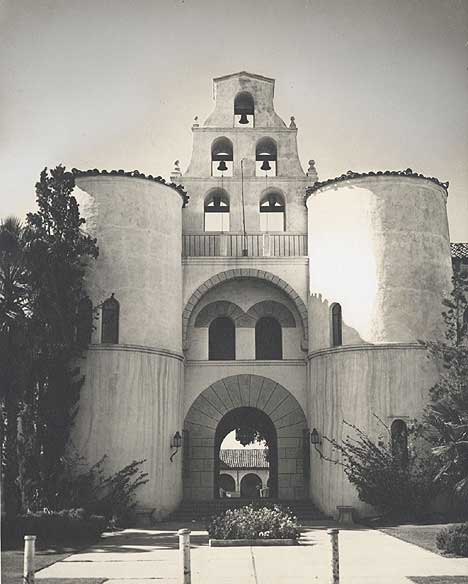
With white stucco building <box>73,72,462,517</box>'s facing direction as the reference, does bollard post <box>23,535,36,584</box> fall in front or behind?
in front

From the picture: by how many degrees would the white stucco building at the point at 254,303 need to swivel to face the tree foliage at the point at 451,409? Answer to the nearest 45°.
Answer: approximately 45° to its left

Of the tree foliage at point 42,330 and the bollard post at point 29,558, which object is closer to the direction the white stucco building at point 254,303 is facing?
the bollard post

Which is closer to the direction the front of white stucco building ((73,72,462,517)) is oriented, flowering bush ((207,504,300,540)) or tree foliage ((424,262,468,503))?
the flowering bush

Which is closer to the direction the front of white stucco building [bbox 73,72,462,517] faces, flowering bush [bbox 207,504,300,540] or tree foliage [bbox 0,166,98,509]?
the flowering bush

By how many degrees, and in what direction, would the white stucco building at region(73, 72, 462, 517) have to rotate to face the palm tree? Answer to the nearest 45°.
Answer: approximately 45° to its right

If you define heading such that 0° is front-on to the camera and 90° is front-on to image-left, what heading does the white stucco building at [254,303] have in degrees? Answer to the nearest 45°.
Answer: approximately 0°

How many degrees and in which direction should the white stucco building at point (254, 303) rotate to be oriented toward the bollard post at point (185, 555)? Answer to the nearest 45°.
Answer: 0° — it already faces it

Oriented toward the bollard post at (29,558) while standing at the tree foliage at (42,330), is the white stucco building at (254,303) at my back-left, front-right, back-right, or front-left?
back-left

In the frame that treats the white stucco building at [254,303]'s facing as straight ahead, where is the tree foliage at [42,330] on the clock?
The tree foliage is roughly at 2 o'clock from the white stucco building.

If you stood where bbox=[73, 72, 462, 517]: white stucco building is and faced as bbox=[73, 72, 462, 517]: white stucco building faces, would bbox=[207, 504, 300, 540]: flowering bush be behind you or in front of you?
in front

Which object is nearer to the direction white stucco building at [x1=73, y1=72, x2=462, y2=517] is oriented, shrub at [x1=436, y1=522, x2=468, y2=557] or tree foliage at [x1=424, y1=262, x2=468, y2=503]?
the shrub
